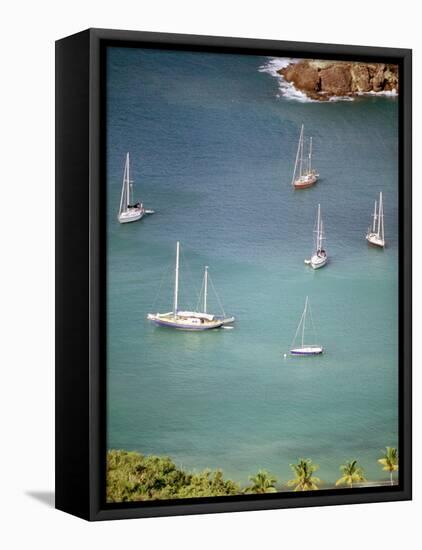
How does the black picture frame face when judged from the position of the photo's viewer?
facing the viewer and to the right of the viewer
